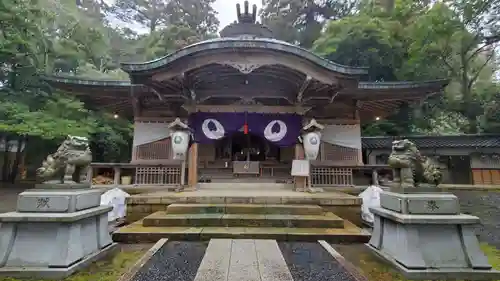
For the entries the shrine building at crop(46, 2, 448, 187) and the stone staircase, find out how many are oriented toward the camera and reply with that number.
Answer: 2

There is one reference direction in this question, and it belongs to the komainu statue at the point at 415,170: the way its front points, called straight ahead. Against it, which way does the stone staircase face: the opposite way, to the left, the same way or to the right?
to the left

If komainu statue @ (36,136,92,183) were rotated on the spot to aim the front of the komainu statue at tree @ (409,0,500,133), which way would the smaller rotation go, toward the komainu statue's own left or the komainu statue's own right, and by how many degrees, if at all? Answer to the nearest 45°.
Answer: approximately 45° to the komainu statue's own left

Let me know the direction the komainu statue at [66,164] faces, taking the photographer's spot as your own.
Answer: facing the viewer and to the right of the viewer

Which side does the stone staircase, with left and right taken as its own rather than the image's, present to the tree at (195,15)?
back

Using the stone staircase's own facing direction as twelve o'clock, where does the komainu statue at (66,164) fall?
The komainu statue is roughly at 2 o'clock from the stone staircase.

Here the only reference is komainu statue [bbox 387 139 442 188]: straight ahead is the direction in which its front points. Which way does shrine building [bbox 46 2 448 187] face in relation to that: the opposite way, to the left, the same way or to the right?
to the left

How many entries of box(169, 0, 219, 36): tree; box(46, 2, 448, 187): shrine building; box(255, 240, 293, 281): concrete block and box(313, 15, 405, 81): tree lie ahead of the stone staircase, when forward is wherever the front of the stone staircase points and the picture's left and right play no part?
1

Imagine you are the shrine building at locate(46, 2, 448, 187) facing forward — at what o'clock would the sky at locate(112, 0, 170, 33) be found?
The sky is roughly at 5 o'clock from the shrine building.

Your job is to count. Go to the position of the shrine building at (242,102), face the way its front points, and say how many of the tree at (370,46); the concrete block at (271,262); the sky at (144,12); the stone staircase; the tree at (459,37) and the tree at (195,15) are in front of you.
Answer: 2

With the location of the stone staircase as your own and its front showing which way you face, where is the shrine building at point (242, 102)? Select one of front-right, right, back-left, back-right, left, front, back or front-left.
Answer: back

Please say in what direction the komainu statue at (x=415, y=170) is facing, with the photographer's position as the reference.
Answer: facing the viewer and to the left of the viewer

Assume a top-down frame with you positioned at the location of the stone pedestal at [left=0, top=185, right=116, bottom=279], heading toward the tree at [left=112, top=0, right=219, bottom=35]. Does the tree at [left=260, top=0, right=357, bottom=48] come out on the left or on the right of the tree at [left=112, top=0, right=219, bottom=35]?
right

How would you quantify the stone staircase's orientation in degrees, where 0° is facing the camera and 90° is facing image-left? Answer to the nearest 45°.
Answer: approximately 0°

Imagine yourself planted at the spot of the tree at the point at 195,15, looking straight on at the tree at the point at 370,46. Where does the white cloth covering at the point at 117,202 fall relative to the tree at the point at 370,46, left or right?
right

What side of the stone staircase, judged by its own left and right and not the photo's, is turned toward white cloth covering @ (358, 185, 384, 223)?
left

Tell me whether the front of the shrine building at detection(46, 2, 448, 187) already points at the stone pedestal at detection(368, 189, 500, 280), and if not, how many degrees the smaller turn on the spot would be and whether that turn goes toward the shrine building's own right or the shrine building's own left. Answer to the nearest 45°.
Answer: approximately 45° to the shrine building's own left
